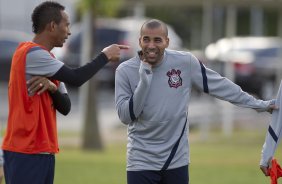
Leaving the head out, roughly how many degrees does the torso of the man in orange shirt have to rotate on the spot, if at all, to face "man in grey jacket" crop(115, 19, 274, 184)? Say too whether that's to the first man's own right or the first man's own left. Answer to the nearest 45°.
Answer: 0° — they already face them

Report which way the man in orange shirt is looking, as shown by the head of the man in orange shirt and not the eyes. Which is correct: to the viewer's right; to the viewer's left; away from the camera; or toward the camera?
to the viewer's right

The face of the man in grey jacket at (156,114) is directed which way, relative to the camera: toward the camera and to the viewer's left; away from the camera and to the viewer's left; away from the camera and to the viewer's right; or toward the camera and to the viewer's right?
toward the camera and to the viewer's left

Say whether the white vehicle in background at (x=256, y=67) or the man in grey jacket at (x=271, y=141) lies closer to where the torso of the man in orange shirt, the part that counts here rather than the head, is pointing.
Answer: the man in grey jacket

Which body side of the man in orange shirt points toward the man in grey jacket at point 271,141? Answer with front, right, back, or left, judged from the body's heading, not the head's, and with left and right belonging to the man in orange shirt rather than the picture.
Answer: front

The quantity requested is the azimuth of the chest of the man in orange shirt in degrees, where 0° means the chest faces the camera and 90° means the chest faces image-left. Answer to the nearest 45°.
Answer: approximately 270°

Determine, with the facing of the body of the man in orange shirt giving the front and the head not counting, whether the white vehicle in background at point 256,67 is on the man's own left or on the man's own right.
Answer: on the man's own left
